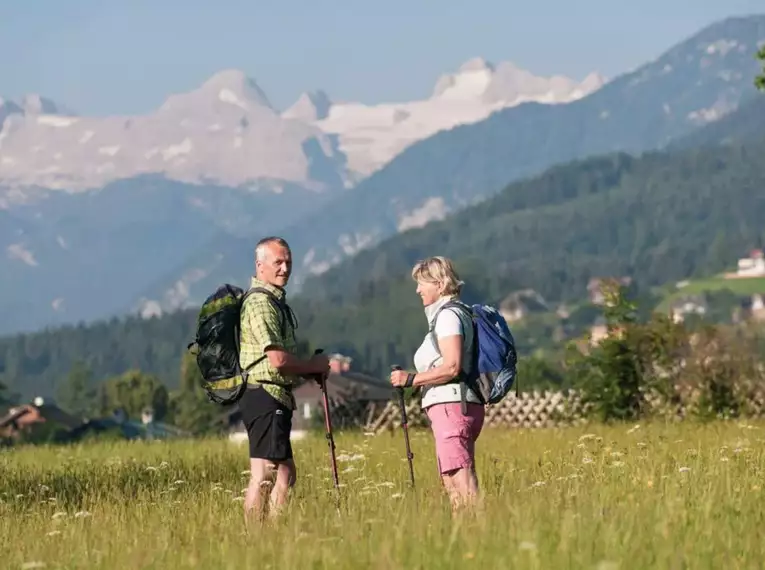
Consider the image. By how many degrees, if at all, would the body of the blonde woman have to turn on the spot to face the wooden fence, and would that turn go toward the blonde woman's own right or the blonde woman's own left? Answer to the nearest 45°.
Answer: approximately 90° to the blonde woman's own right

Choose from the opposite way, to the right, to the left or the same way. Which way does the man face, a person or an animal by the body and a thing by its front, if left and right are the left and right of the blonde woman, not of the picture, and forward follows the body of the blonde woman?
the opposite way

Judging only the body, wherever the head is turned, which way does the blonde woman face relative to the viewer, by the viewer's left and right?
facing to the left of the viewer

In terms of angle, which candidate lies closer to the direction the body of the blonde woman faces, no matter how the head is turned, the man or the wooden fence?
the man

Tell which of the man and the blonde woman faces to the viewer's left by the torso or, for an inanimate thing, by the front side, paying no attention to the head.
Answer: the blonde woman

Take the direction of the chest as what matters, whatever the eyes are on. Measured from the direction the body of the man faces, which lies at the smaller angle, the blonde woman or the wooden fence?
the blonde woman

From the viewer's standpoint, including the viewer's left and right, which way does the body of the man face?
facing to the right of the viewer

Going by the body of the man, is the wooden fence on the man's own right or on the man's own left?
on the man's own left

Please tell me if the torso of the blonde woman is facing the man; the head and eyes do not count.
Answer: yes

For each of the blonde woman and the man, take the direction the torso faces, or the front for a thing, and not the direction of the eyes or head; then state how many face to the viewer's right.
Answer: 1

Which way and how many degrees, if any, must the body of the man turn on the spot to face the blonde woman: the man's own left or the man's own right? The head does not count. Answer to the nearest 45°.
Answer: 0° — they already face them
